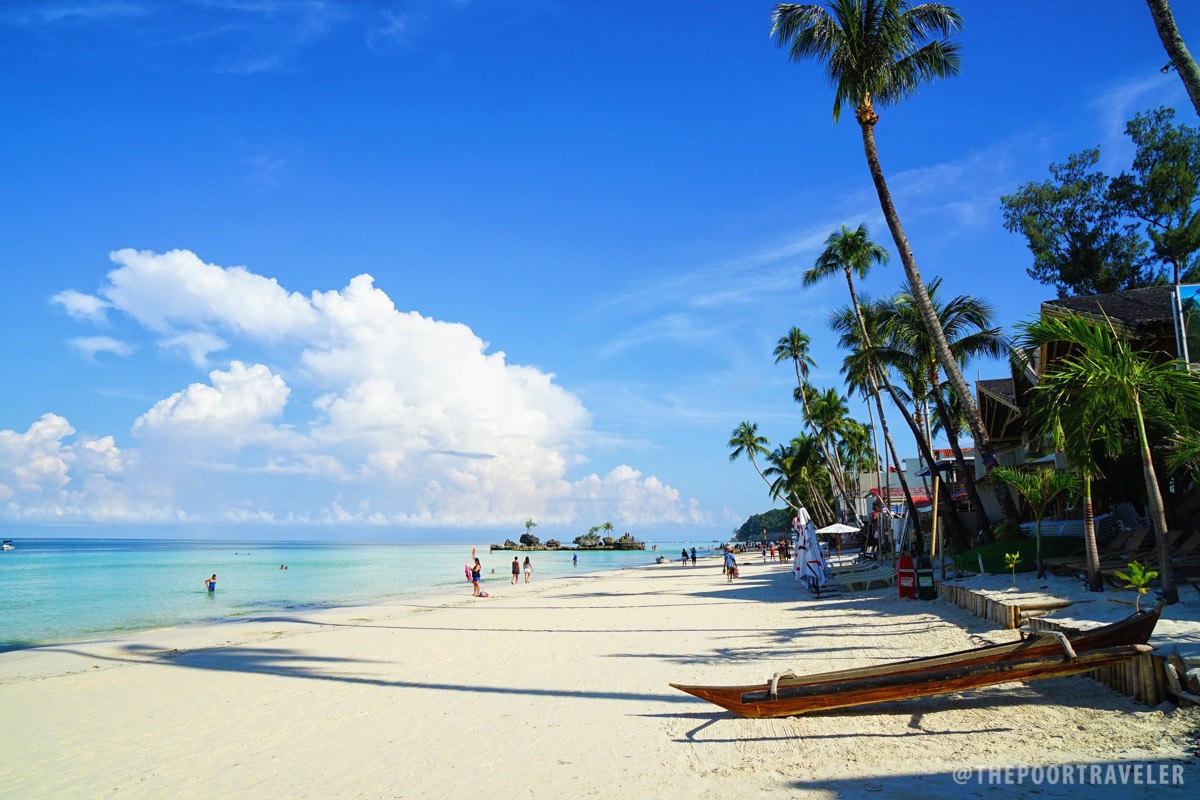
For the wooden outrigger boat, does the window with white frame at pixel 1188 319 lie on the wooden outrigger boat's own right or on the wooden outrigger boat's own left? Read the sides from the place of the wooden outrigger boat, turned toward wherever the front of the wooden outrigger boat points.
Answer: on the wooden outrigger boat's own right

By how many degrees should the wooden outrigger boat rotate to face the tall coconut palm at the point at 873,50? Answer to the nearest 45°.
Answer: approximately 90° to its right

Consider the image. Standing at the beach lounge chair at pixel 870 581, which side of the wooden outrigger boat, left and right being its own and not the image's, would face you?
right

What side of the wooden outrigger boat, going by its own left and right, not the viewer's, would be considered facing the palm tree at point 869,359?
right

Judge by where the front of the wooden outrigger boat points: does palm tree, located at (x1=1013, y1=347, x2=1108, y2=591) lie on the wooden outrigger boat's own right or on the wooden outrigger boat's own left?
on the wooden outrigger boat's own right

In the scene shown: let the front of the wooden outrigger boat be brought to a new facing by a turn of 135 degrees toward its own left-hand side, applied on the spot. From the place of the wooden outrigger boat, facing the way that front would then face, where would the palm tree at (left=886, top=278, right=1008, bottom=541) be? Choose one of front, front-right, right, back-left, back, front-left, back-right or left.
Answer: back-left

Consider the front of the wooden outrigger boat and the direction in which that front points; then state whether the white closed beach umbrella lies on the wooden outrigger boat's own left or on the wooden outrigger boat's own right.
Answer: on the wooden outrigger boat's own right

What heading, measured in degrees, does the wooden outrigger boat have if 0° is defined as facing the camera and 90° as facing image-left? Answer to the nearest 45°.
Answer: approximately 90°
